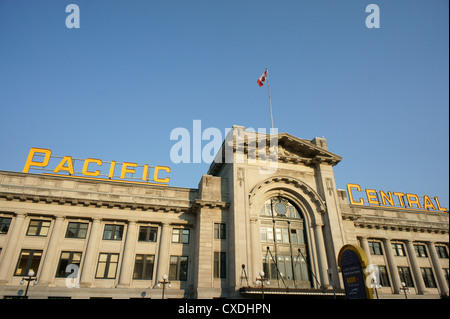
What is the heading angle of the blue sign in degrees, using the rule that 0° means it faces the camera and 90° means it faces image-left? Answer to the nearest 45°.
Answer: approximately 45°
